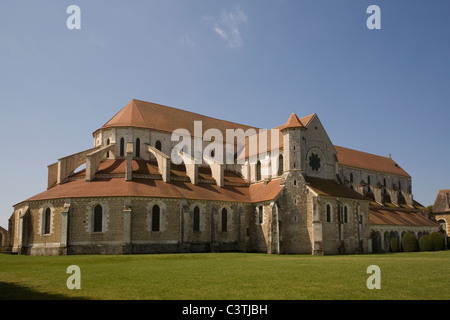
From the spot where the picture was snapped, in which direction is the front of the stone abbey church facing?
facing away from the viewer and to the right of the viewer
